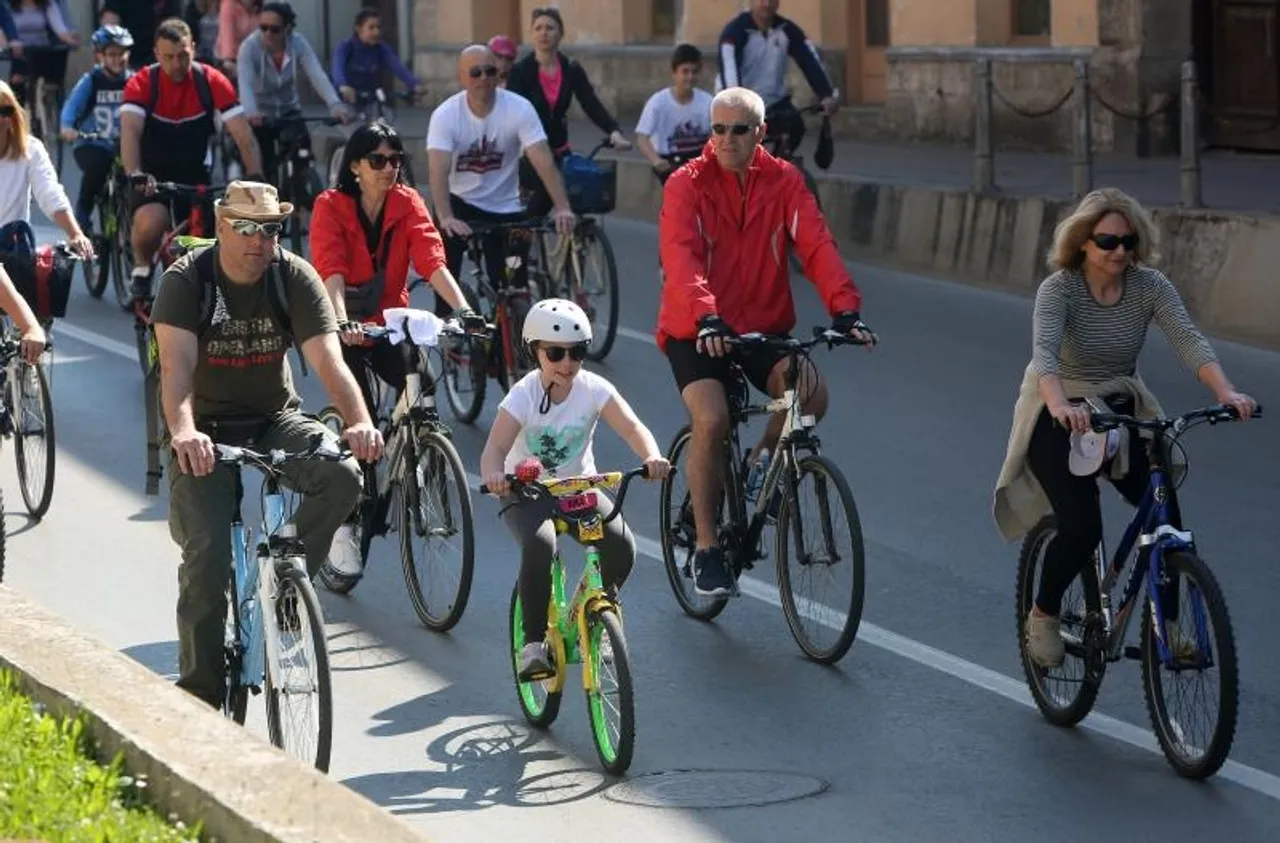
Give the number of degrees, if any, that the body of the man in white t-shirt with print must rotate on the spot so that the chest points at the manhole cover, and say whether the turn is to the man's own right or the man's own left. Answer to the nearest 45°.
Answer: approximately 45° to the man's own right

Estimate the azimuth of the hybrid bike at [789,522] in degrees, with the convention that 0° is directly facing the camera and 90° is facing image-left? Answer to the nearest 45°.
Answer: approximately 315°

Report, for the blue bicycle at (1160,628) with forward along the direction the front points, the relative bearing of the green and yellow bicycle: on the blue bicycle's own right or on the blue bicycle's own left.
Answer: on the blue bicycle's own right

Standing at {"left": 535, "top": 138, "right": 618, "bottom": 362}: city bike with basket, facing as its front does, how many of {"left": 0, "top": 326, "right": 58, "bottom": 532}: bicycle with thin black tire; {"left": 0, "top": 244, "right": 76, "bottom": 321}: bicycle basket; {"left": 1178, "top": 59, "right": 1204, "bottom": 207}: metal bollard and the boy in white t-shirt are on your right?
2

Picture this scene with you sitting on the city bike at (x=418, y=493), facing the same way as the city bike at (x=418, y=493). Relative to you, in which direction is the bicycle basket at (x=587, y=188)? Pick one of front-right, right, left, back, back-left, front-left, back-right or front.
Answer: back-left

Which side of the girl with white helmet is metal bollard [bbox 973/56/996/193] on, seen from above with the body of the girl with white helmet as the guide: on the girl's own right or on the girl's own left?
on the girl's own left

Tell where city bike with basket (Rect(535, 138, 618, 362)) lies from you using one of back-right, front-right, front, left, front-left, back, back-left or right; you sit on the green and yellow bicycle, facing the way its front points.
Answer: back-left
